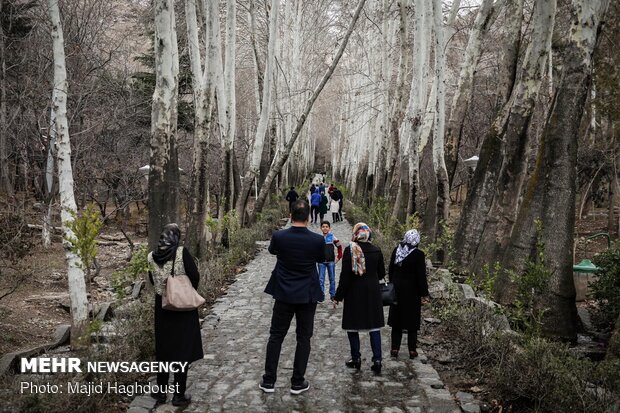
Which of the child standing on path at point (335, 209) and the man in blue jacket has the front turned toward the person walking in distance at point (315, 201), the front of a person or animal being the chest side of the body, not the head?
the man in blue jacket

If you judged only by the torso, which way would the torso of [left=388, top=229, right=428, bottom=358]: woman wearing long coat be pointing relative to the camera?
away from the camera

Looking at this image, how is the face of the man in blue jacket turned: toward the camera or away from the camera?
away from the camera

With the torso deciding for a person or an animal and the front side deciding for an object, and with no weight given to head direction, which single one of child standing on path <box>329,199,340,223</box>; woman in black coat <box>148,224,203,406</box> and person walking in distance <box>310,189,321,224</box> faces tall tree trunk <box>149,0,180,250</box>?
the woman in black coat

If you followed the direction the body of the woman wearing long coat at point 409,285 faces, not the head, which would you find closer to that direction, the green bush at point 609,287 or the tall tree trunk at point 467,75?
the tall tree trunk

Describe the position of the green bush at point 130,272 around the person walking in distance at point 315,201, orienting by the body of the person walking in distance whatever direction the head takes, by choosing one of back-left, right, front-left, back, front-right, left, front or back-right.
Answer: back

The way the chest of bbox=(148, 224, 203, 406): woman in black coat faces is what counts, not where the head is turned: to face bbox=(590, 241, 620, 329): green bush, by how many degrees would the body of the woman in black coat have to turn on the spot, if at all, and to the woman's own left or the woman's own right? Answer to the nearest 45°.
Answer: approximately 90° to the woman's own right

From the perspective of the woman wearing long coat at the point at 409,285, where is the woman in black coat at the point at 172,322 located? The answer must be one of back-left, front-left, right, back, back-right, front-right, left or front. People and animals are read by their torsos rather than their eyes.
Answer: back-left

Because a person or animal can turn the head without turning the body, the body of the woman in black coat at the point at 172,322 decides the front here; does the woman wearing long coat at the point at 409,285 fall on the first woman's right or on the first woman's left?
on the first woman's right

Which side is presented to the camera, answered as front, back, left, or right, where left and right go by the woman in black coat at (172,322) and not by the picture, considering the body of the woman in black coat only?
back
